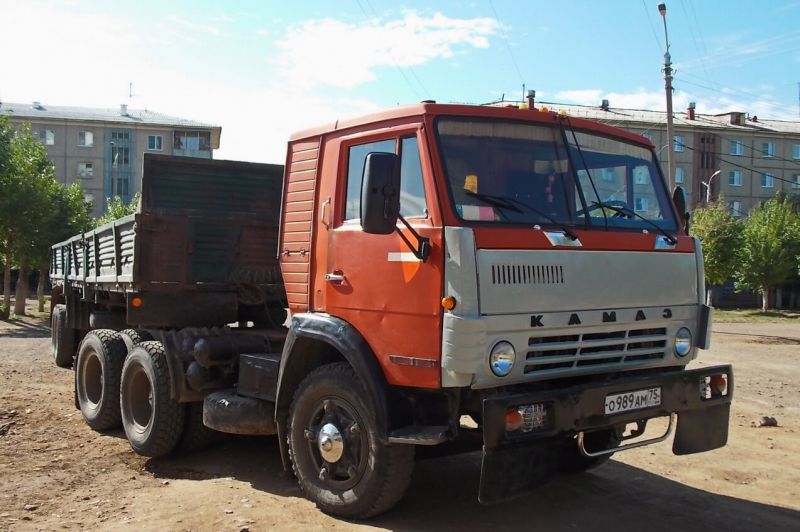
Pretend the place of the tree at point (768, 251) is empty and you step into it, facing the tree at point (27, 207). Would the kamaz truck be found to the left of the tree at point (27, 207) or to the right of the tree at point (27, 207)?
left

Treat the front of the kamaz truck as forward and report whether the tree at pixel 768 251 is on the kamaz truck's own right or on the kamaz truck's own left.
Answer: on the kamaz truck's own left

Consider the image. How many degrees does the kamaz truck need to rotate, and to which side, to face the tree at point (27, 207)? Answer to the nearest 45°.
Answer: approximately 180°

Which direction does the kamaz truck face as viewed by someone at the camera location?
facing the viewer and to the right of the viewer

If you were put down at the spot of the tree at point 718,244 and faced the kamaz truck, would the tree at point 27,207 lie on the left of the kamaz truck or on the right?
right

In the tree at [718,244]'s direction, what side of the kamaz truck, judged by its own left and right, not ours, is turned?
left
